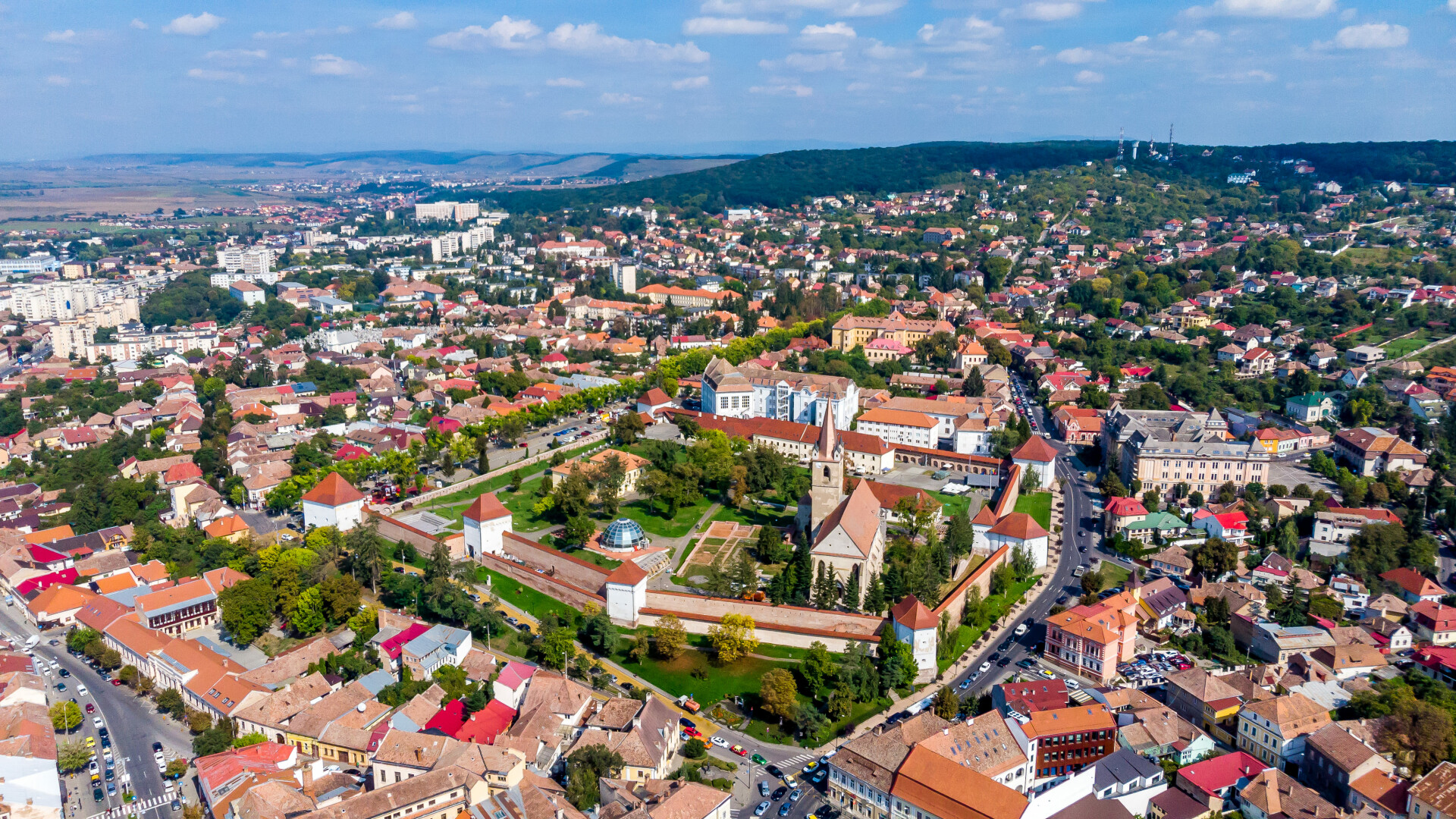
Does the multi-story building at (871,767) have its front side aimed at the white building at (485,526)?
no

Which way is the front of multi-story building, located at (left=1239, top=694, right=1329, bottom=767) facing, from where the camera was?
facing the viewer and to the left of the viewer

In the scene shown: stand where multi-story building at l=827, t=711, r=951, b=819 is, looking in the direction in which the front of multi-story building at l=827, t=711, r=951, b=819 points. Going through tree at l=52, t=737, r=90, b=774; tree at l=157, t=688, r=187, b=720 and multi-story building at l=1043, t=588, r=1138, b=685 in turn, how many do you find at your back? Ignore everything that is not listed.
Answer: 1

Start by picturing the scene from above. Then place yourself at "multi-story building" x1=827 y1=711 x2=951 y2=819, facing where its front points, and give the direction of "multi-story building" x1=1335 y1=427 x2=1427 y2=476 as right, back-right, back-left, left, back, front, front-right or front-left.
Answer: back

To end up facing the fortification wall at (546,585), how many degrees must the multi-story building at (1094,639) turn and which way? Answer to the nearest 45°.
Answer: approximately 45° to its right

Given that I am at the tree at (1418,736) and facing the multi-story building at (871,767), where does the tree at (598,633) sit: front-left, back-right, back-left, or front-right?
front-right

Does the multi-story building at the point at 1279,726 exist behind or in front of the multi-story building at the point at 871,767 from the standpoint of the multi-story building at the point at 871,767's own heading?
behind

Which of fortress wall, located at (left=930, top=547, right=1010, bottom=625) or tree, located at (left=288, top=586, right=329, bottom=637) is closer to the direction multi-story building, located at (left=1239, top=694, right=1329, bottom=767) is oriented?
the tree

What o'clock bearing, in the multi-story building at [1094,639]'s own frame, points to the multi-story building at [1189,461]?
the multi-story building at [1189,461] is roughly at 5 o'clock from the multi-story building at [1094,639].

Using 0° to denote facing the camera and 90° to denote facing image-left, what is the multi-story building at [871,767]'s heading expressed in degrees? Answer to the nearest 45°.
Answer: approximately 45°

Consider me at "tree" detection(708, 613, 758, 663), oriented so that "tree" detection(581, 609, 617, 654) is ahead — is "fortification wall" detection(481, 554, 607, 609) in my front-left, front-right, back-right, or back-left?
front-right

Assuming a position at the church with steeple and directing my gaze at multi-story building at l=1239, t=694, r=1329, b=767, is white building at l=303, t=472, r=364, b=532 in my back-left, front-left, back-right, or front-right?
back-right

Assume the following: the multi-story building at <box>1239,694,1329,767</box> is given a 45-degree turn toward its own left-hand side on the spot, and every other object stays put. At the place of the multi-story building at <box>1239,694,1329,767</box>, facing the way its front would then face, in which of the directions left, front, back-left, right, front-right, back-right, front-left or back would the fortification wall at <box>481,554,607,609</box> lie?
right

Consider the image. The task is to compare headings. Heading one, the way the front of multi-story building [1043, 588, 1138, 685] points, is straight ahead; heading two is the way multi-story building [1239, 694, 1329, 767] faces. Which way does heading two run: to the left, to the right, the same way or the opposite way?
the same way

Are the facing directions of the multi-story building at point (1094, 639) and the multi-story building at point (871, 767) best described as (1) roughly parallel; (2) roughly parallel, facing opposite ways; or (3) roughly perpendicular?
roughly parallel
